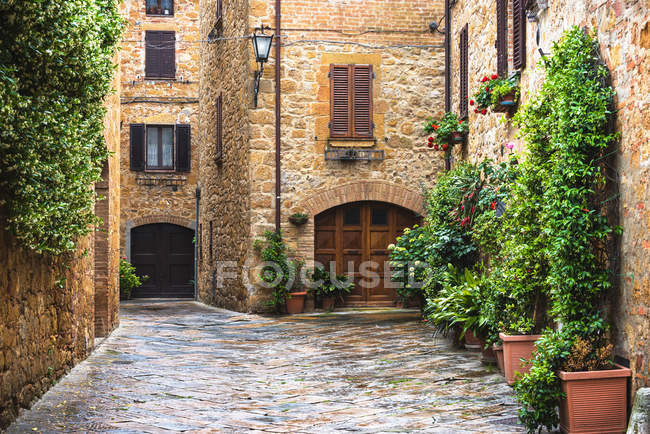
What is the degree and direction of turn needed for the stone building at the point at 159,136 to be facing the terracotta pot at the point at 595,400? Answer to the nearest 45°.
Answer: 0° — it already faces it

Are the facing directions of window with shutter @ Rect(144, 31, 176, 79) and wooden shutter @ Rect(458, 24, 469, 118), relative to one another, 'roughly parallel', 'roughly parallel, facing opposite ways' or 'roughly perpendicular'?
roughly perpendicular

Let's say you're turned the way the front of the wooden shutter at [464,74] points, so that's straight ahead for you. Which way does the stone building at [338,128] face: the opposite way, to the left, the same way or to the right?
to the left

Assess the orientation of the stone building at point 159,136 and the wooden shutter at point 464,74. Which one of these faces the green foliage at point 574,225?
the stone building

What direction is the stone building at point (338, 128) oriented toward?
toward the camera

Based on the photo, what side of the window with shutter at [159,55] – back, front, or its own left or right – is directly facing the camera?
front

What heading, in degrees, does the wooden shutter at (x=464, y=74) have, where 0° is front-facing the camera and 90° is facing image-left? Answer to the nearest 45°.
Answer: approximately 90°

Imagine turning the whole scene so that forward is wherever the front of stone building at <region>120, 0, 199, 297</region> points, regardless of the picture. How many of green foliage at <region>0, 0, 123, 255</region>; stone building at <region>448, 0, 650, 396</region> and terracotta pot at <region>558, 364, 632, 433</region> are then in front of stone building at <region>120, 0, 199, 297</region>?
3

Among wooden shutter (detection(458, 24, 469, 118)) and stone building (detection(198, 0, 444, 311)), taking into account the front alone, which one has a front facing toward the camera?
the stone building

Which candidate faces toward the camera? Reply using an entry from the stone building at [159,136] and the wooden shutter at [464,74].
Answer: the stone building

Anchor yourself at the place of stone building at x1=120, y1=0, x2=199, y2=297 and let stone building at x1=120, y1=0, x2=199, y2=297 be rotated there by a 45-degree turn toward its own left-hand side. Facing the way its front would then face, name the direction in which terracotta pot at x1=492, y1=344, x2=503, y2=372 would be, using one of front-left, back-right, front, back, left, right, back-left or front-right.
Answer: front-right

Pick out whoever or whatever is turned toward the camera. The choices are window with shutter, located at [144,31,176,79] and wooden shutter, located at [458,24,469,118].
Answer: the window with shutter

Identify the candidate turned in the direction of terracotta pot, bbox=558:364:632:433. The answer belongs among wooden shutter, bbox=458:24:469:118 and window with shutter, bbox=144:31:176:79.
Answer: the window with shutter
